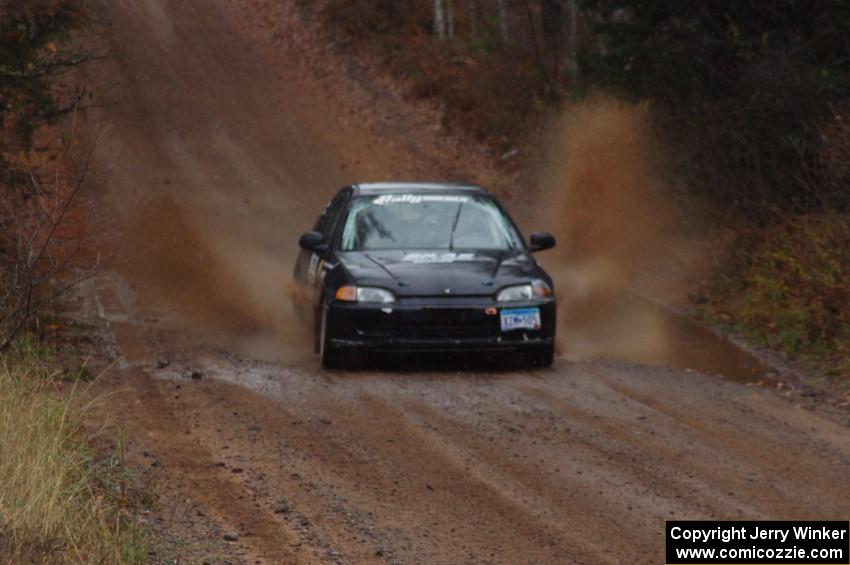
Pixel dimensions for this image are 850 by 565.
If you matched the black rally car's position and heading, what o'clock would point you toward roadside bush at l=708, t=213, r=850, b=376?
The roadside bush is roughly at 8 o'clock from the black rally car.

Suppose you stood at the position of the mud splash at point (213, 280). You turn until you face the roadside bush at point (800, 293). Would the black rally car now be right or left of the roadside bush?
right

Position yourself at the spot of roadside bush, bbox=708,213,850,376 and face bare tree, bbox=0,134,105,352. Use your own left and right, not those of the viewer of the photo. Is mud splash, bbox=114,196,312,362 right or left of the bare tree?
right

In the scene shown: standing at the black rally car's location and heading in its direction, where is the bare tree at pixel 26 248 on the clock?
The bare tree is roughly at 2 o'clock from the black rally car.

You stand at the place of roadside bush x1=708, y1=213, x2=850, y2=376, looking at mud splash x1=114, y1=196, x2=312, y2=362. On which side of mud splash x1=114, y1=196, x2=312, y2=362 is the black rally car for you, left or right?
left

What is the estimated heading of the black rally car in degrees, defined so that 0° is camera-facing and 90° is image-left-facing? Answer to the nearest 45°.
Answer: approximately 0°

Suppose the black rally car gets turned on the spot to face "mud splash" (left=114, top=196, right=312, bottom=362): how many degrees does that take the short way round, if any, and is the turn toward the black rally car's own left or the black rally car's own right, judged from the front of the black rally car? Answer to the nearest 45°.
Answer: approximately 135° to the black rally car's own right
